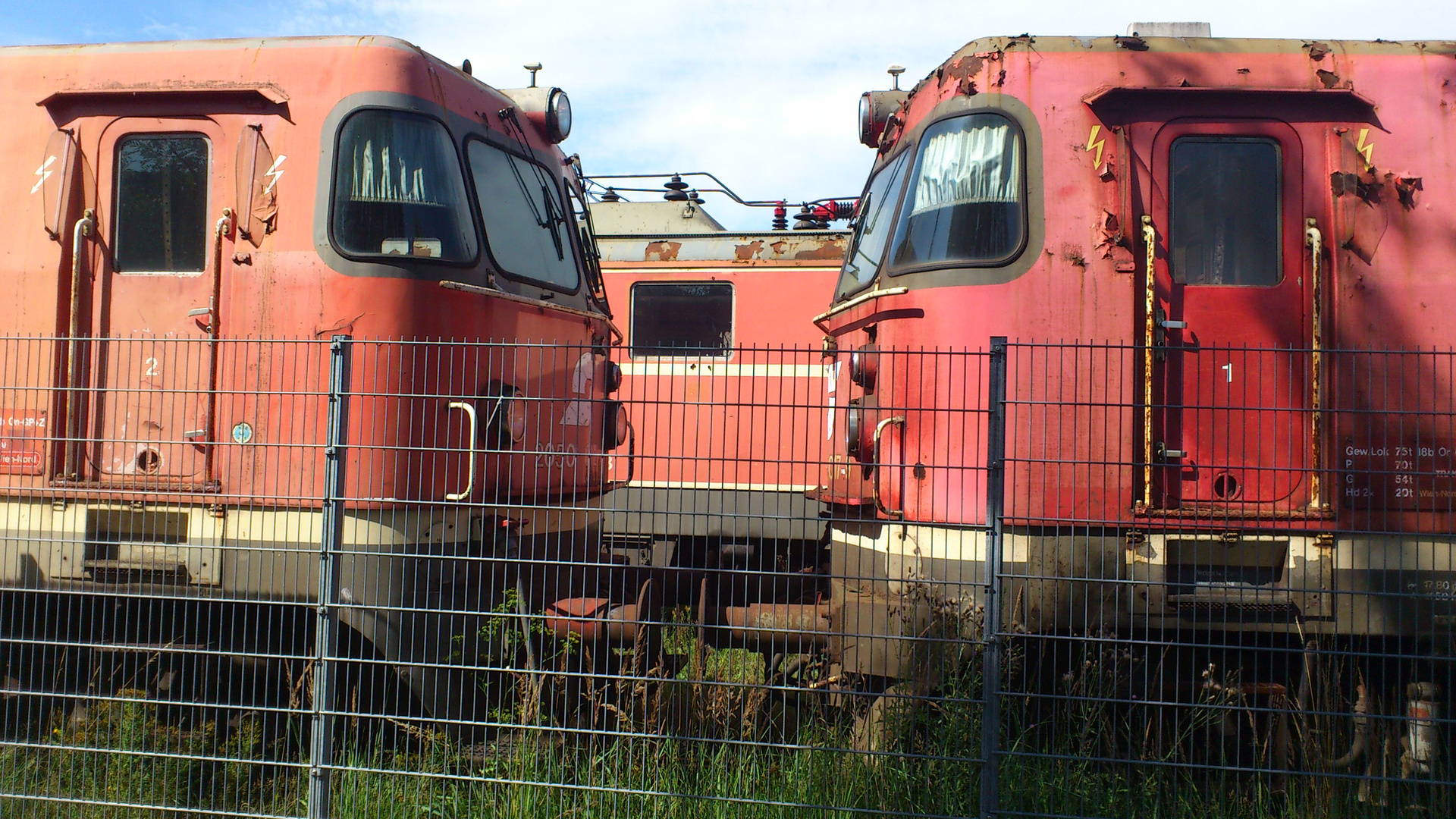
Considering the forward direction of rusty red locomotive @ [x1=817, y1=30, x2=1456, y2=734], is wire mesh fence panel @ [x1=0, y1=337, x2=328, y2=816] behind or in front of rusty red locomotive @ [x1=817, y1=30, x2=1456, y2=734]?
in front

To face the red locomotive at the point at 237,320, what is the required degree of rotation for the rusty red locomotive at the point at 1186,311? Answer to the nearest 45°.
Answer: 0° — it already faces it

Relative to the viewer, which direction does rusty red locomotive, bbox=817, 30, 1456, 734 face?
to the viewer's left
